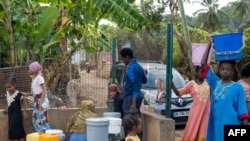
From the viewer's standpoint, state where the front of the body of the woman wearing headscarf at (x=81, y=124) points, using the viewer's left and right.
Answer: facing to the right of the viewer

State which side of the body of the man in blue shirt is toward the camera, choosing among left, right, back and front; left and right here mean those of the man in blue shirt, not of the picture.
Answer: left

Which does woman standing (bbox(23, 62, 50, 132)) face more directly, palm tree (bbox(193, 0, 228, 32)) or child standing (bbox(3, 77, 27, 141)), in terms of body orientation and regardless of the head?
the child standing

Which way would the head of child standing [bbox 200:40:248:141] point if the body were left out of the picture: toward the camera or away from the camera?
toward the camera
